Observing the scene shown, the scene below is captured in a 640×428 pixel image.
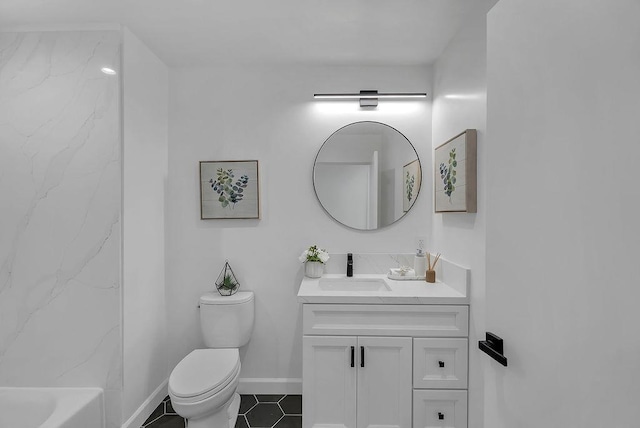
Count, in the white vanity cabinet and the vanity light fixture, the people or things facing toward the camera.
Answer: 2

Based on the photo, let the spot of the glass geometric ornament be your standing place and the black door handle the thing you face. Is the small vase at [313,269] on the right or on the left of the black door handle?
left

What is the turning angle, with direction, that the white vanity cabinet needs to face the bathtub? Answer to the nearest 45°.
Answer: approximately 90° to its right
